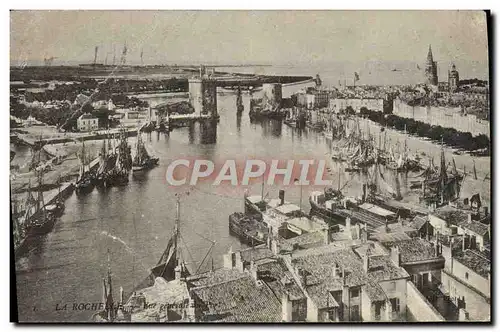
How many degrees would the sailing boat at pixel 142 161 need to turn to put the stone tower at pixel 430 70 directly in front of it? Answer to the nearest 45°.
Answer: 0° — it already faces it
